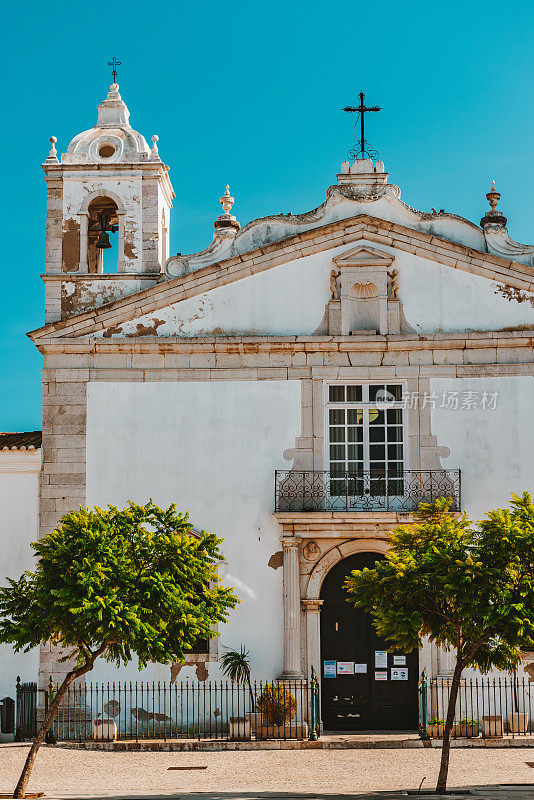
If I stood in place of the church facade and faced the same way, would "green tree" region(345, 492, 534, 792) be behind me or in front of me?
in front

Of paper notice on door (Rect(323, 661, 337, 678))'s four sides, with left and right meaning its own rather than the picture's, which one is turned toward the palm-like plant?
right

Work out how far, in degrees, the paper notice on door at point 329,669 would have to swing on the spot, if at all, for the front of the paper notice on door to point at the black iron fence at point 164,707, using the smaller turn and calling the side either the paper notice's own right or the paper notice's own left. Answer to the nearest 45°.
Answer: approximately 90° to the paper notice's own right

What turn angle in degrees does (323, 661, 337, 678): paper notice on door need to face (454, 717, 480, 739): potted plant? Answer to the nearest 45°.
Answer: approximately 45° to its left

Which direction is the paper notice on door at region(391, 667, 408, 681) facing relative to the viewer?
toward the camera

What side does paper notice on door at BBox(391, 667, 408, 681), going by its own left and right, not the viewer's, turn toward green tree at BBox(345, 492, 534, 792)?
front

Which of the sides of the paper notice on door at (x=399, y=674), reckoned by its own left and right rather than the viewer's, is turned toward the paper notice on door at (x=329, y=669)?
right

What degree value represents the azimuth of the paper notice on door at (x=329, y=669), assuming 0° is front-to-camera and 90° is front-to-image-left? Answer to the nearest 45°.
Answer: approximately 0°
